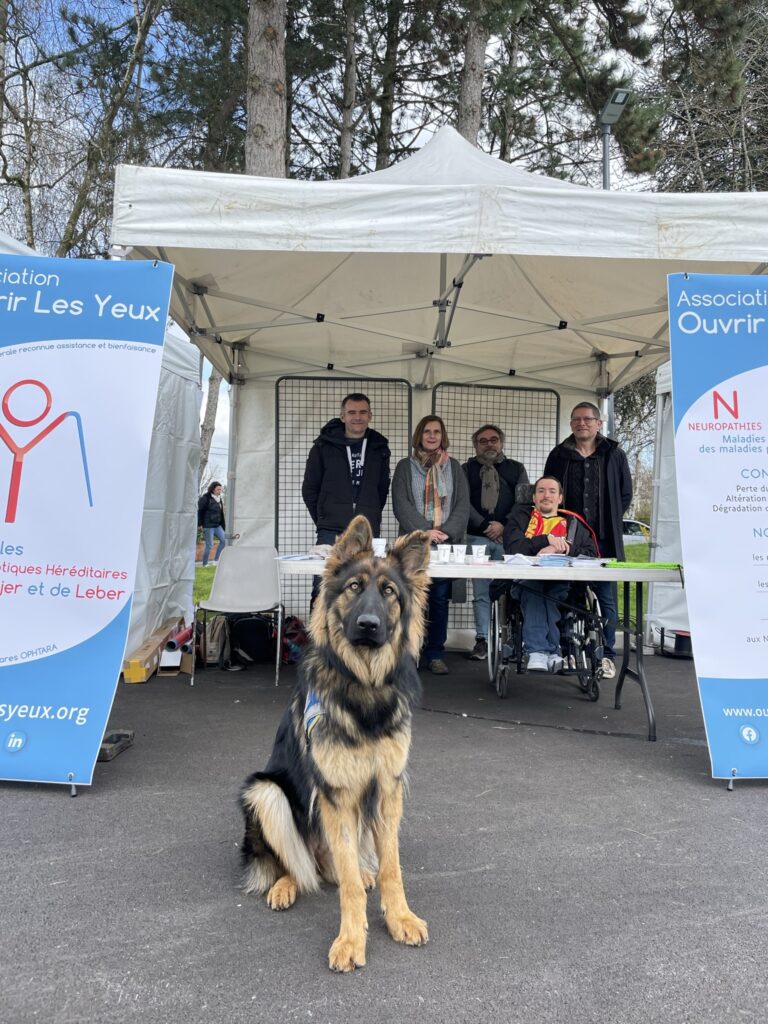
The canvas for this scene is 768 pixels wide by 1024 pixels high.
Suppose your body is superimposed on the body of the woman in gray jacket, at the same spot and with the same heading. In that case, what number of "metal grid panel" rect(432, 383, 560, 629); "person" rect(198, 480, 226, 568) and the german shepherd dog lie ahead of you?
1

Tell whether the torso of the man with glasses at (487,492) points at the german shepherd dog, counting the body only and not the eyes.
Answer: yes

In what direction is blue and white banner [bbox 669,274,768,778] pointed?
toward the camera

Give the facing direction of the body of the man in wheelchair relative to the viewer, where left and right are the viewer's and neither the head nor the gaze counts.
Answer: facing the viewer

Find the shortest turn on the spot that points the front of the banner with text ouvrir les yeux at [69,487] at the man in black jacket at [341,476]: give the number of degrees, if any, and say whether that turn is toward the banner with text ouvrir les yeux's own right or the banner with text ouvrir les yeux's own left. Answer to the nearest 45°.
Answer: approximately 135° to the banner with text ouvrir les yeux's own left

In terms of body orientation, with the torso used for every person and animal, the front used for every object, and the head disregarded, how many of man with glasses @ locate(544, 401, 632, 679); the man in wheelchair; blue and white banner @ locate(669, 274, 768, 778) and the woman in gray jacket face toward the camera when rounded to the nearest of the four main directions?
4

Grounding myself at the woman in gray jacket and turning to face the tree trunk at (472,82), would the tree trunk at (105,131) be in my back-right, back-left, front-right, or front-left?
front-left

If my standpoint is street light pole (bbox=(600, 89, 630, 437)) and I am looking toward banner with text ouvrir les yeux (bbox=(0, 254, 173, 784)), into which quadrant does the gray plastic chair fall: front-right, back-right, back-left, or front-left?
front-right

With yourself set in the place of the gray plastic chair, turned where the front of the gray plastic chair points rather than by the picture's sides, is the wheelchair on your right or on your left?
on your left

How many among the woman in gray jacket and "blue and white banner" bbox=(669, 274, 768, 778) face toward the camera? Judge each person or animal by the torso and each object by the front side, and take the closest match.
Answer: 2

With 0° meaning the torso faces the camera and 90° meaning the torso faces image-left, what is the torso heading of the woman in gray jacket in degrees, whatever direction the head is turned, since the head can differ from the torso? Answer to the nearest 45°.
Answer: approximately 0°

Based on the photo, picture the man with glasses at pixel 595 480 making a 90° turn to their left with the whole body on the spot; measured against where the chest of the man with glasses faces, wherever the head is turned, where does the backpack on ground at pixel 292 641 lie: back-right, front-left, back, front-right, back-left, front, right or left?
back
